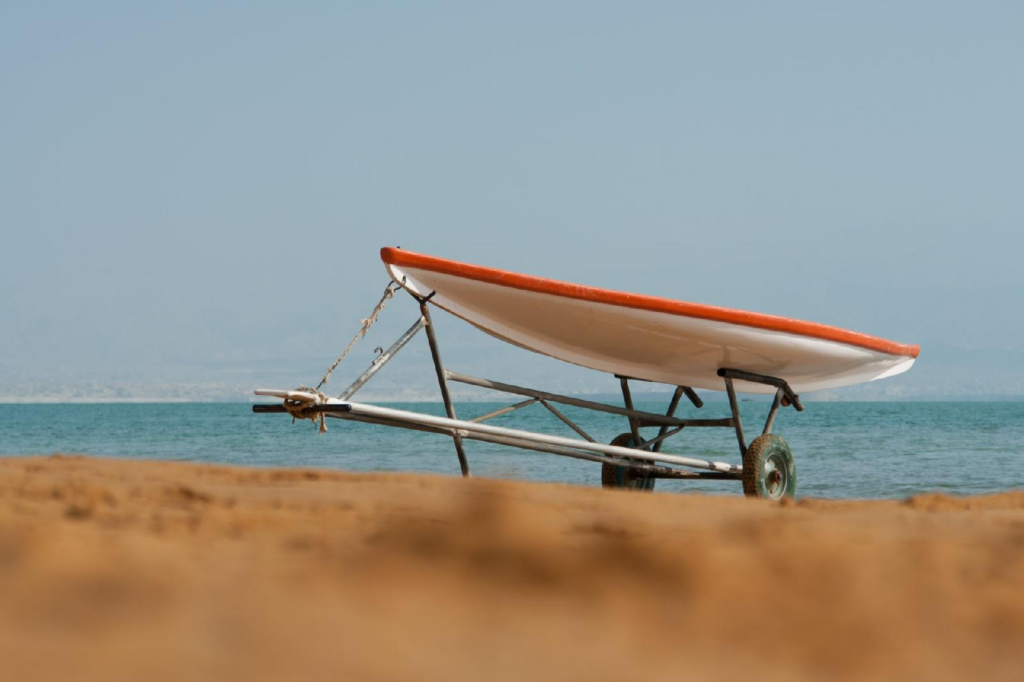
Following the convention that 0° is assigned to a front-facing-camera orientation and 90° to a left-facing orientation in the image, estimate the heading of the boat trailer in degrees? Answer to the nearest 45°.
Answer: approximately 45°

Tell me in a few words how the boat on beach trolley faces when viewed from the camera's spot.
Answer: facing the viewer and to the left of the viewer
